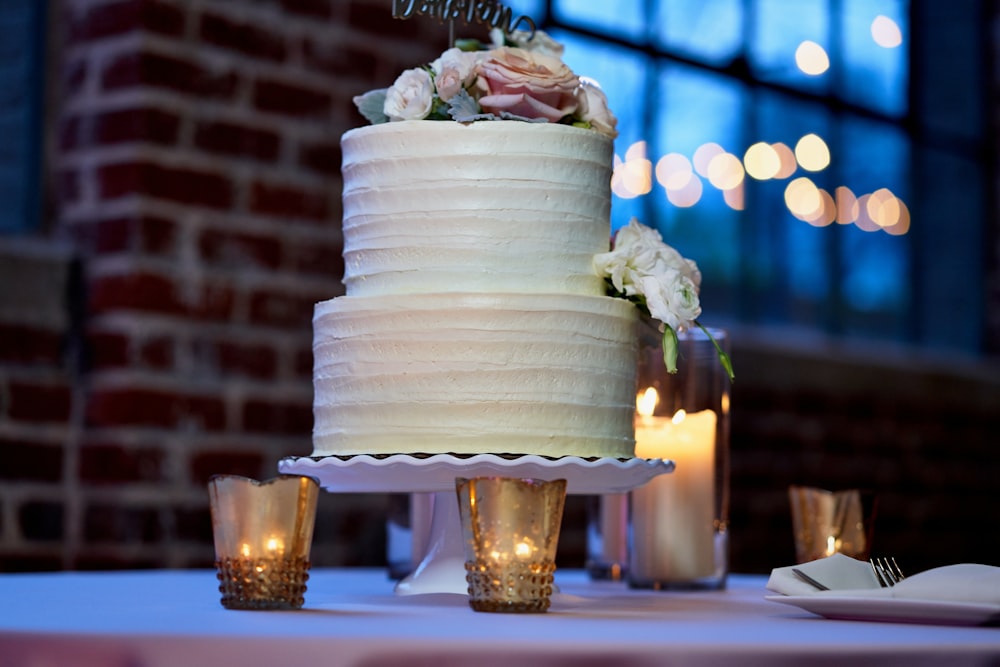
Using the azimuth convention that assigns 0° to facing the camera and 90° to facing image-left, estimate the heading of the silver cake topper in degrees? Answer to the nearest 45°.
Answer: approximately 0°

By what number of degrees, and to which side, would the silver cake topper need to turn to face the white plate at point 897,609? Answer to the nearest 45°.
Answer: approximately 45° to its left
